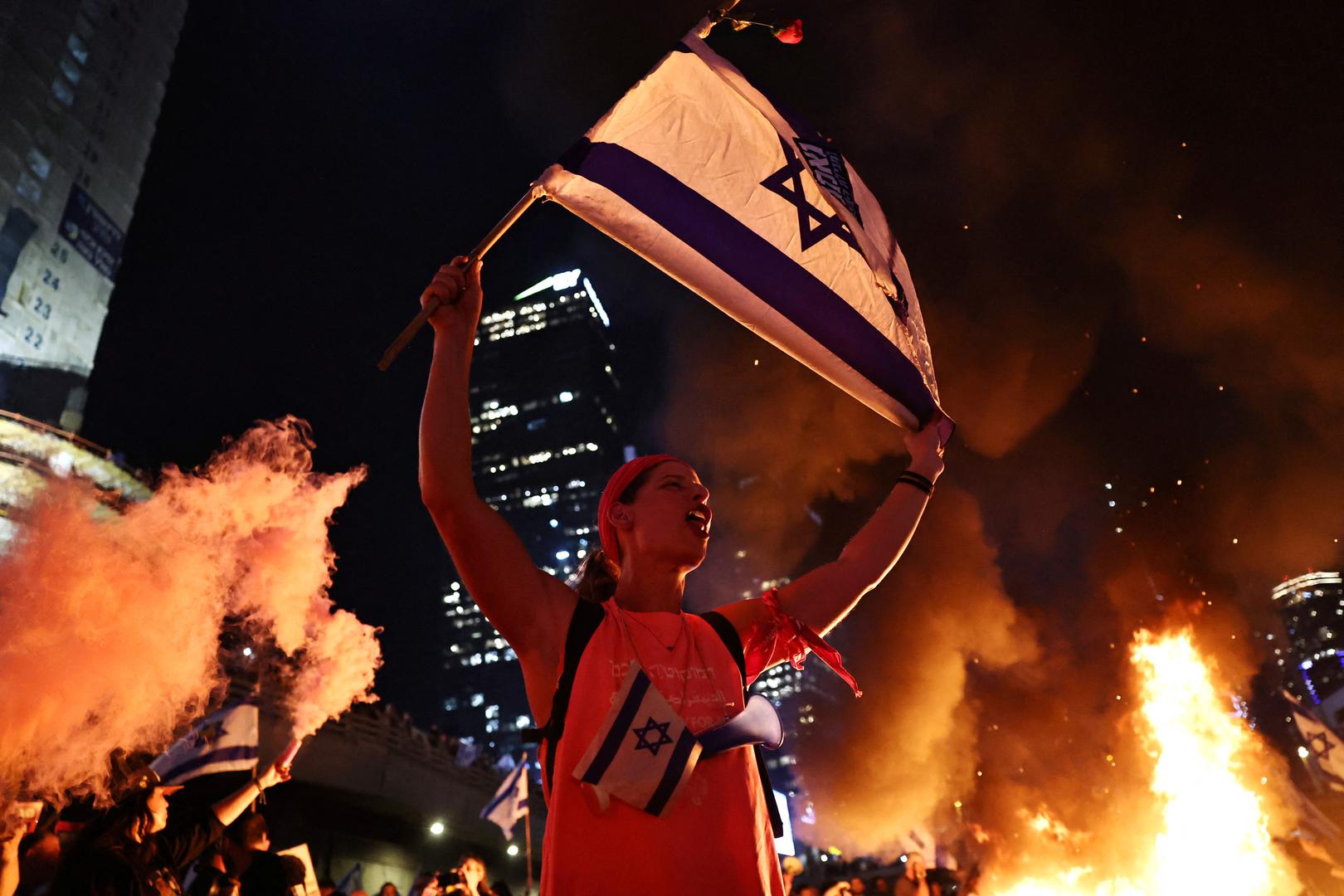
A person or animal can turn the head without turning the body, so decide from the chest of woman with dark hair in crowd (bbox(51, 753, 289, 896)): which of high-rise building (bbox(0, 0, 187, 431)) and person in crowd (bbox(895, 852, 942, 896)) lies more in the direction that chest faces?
the person in crowd

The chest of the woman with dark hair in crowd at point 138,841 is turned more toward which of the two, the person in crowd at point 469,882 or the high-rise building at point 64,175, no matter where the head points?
the person in crowd

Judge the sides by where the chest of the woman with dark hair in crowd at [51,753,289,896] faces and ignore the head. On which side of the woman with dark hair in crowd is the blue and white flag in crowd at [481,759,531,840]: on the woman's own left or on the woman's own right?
on the woman's own left

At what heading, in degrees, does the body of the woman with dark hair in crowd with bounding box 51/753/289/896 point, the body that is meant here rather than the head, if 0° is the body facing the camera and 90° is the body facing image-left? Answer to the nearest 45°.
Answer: approximately 270°

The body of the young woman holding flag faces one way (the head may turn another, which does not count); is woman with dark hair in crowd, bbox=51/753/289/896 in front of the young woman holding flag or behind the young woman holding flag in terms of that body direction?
behind

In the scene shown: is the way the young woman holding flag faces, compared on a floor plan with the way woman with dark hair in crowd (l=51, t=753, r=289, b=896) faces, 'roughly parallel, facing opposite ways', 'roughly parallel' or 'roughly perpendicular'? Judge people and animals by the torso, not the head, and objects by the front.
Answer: roughly perpendicular

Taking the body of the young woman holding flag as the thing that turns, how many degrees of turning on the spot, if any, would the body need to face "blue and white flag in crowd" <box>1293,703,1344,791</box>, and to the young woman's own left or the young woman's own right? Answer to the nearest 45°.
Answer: approximately 90° to the young woman's own left

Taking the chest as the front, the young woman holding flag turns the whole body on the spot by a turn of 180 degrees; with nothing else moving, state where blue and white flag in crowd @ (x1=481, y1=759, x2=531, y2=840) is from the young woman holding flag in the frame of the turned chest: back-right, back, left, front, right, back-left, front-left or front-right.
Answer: front-right

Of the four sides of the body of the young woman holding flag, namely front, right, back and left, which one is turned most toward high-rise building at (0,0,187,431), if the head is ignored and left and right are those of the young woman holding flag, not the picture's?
back

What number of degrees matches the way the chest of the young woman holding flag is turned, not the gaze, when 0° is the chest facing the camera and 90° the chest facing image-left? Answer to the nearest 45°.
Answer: approximately 315°
